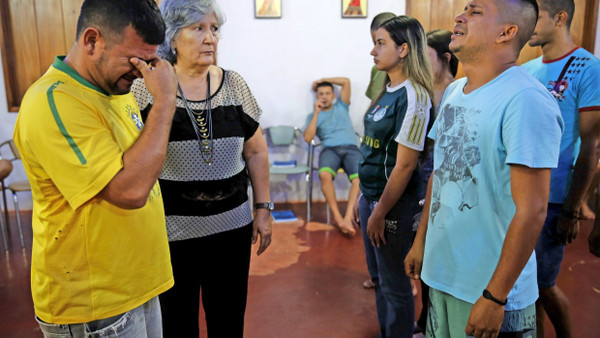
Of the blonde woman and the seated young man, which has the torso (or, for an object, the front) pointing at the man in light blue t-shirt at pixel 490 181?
the seated young man

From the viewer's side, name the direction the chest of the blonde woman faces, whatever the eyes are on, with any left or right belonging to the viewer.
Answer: facing to the left of the viewer

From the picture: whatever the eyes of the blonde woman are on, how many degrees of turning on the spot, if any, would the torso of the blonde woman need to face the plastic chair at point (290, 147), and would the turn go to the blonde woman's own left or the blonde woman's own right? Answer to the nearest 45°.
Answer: approximately 90° to the blonde woman's own right

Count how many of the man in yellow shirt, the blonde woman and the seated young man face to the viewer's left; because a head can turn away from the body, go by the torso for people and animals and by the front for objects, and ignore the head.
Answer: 1

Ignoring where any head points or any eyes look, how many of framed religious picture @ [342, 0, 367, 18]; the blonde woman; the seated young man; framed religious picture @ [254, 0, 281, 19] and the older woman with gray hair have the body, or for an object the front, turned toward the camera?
4

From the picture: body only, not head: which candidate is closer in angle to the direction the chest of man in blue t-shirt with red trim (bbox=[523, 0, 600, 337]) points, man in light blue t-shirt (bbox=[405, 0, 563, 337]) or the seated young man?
the man in light blue t-shirt

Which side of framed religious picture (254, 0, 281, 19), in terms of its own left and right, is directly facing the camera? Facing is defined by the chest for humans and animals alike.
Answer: front

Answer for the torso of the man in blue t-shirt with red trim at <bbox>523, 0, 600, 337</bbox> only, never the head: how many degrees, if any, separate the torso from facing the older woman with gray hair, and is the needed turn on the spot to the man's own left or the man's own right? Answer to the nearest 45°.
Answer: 0° — they already face them

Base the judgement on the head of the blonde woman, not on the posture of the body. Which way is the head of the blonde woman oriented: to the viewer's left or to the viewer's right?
to the viewer's left

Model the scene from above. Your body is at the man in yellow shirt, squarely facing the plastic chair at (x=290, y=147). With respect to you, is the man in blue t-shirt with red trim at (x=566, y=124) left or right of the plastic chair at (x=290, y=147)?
right

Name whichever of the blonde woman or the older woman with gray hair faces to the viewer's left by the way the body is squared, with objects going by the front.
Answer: the blonde woman

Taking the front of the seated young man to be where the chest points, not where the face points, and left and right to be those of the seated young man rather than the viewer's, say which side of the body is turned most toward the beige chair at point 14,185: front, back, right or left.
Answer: right

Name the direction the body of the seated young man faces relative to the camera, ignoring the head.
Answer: toward the camera

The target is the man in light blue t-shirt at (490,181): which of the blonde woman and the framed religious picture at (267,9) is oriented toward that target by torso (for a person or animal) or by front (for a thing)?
the framed religious picture

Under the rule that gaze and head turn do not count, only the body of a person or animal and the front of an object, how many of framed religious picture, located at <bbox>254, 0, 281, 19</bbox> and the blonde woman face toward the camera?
1
